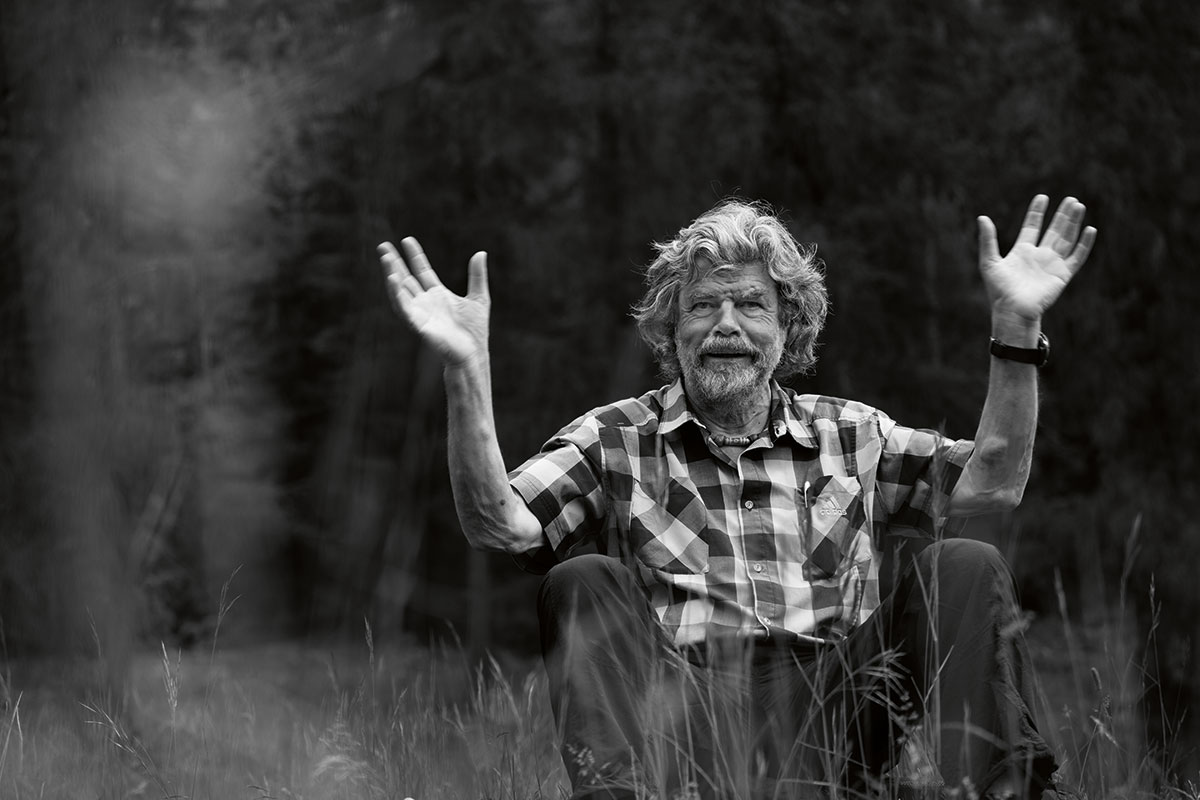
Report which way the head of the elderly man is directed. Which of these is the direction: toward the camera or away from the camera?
toward the camera

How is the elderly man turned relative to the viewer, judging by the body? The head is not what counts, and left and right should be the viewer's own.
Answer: facing the viewer
